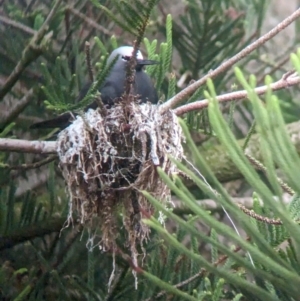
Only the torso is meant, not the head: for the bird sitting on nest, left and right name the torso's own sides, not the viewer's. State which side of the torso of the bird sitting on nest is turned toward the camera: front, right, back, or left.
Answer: right
